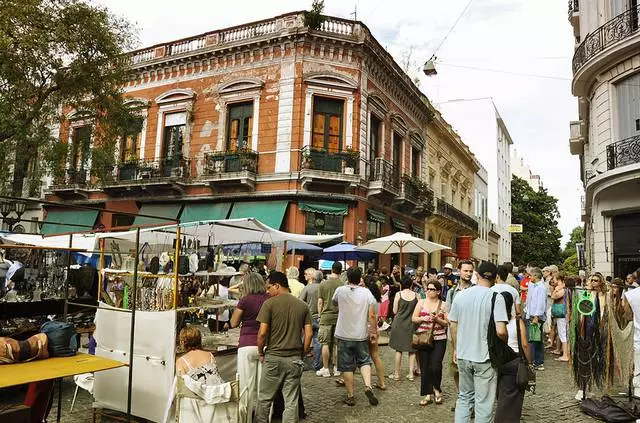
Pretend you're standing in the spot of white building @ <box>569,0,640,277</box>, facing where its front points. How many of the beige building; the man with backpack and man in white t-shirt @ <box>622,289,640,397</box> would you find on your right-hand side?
1

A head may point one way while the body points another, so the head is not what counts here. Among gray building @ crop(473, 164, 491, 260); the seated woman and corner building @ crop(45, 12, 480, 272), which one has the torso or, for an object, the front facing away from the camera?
the seated woman

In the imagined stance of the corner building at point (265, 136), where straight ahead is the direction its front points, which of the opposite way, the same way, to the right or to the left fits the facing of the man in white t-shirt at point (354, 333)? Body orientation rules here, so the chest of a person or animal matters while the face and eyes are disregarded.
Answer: the opposite way

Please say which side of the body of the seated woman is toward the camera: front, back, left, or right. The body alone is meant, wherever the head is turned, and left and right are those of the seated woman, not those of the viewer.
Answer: back

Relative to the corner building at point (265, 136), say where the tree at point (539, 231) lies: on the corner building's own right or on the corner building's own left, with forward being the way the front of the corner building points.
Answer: on the corner building's own left

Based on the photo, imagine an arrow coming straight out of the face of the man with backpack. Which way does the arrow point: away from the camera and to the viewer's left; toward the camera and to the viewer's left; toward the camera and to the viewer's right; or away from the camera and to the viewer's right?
away from the camera and to the viewer's left

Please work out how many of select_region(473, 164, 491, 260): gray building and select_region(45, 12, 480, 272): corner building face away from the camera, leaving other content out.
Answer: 0

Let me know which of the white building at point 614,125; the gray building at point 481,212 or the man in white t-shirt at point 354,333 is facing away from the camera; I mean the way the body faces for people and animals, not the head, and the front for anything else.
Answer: the man in white t-shirt

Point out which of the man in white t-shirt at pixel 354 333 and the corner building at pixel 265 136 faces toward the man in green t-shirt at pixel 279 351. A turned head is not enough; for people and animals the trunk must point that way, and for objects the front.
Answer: the corner building

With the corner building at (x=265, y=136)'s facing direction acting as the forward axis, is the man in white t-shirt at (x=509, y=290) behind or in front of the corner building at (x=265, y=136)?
in front

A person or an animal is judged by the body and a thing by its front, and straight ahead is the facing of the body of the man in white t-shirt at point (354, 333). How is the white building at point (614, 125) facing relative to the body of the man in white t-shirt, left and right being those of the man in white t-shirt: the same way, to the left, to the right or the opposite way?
to the left

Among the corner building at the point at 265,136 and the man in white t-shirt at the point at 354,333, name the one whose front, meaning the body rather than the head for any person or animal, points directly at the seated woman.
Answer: the corner building

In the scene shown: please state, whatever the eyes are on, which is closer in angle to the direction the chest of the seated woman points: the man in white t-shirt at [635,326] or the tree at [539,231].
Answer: the tree

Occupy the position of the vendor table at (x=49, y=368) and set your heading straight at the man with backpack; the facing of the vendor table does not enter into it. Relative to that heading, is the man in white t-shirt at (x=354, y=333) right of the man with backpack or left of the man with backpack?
left

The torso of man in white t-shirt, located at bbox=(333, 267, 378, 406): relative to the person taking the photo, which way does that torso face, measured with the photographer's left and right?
facing away from the viewer

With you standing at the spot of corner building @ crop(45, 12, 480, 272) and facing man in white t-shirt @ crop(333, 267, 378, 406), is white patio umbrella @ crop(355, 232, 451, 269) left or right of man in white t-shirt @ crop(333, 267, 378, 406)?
left

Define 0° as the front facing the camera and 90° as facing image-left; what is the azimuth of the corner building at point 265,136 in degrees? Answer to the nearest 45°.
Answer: approximately 0°

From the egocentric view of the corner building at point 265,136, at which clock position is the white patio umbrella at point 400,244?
The white patio umbrella is roughly at 11 o'clock from the corner building.
